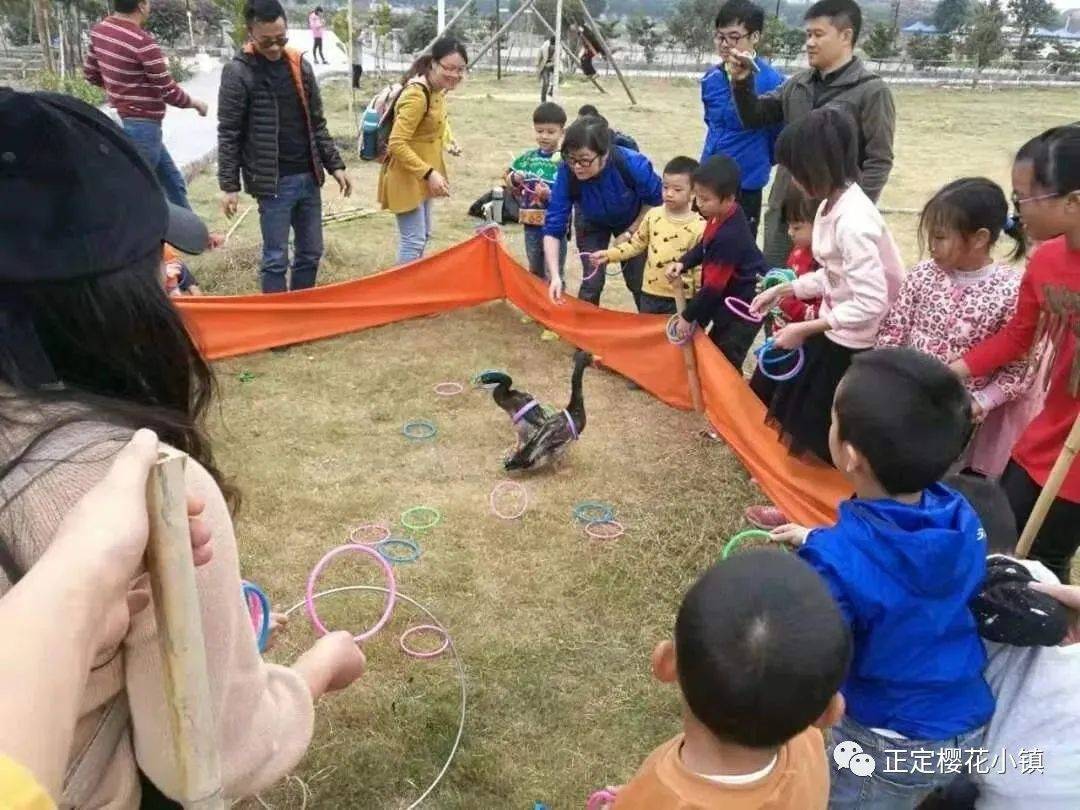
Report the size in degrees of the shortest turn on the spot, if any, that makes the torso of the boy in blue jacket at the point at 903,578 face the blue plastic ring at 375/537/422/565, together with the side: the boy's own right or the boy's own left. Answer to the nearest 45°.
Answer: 0° — they already face it

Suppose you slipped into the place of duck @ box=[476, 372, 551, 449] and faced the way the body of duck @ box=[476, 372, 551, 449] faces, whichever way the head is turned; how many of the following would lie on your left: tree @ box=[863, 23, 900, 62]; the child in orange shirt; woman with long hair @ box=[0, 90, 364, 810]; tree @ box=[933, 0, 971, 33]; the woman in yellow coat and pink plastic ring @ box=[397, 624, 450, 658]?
3

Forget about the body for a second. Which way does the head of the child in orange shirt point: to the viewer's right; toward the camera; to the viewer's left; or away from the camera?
away from the camera

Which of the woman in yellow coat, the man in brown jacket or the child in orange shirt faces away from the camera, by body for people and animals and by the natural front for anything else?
the child in orange shirt

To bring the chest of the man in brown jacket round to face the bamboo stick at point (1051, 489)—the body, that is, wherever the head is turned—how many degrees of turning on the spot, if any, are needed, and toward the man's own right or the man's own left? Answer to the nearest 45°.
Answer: approximately 45° to the man's own left

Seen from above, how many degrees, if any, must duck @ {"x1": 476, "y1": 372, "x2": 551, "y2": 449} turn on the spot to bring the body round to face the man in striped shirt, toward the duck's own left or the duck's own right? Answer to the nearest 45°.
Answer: approximately 45° to the duck's own right

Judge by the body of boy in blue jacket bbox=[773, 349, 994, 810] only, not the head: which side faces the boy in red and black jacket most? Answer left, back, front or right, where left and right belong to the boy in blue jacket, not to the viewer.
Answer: front

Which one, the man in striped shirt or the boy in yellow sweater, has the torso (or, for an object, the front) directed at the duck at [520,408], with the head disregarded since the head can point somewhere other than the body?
the boy in yellow sweater

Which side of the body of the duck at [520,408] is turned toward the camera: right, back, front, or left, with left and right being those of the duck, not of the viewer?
left

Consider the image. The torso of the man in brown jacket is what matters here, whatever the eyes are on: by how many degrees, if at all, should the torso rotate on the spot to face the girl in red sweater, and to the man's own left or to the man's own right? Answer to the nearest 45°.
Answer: approximately 45° to the man's own left

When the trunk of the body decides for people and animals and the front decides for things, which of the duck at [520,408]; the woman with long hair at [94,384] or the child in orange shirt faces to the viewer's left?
the duck

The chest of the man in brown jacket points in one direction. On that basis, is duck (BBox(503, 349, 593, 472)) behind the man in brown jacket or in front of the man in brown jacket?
in front

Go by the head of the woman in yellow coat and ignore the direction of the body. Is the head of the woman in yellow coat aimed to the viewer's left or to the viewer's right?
to the viewer's right

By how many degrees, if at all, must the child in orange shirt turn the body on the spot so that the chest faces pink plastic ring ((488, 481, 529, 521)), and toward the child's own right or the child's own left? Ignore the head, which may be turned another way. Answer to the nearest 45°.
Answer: approximately 45° to the child's own left

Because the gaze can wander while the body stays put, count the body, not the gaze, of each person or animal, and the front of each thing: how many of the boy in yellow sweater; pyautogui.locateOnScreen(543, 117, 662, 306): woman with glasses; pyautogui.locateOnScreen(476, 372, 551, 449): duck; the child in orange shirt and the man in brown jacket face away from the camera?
1

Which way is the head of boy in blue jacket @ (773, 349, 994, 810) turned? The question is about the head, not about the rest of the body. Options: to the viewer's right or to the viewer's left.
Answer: to the viewer's left

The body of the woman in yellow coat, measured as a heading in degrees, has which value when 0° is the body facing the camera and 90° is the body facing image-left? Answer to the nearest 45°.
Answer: approximately 315°

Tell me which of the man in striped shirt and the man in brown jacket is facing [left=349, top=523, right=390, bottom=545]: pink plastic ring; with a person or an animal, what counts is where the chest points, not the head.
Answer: the man in brown jacket
